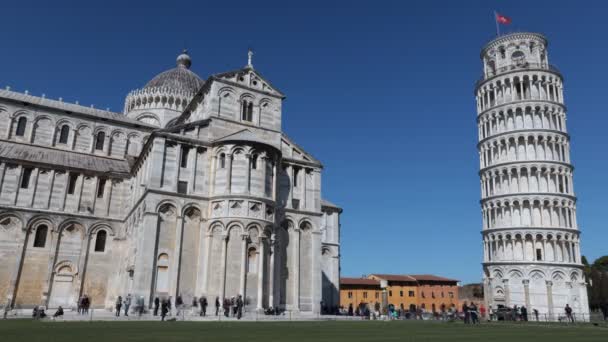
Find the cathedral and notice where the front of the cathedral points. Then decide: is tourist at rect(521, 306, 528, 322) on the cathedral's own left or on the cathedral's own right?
on the cathedral's own left

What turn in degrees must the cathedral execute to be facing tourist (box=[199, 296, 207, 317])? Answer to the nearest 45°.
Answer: approximately 45° to its left

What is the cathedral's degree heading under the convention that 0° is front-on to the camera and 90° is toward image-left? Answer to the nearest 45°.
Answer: approximately 45°
